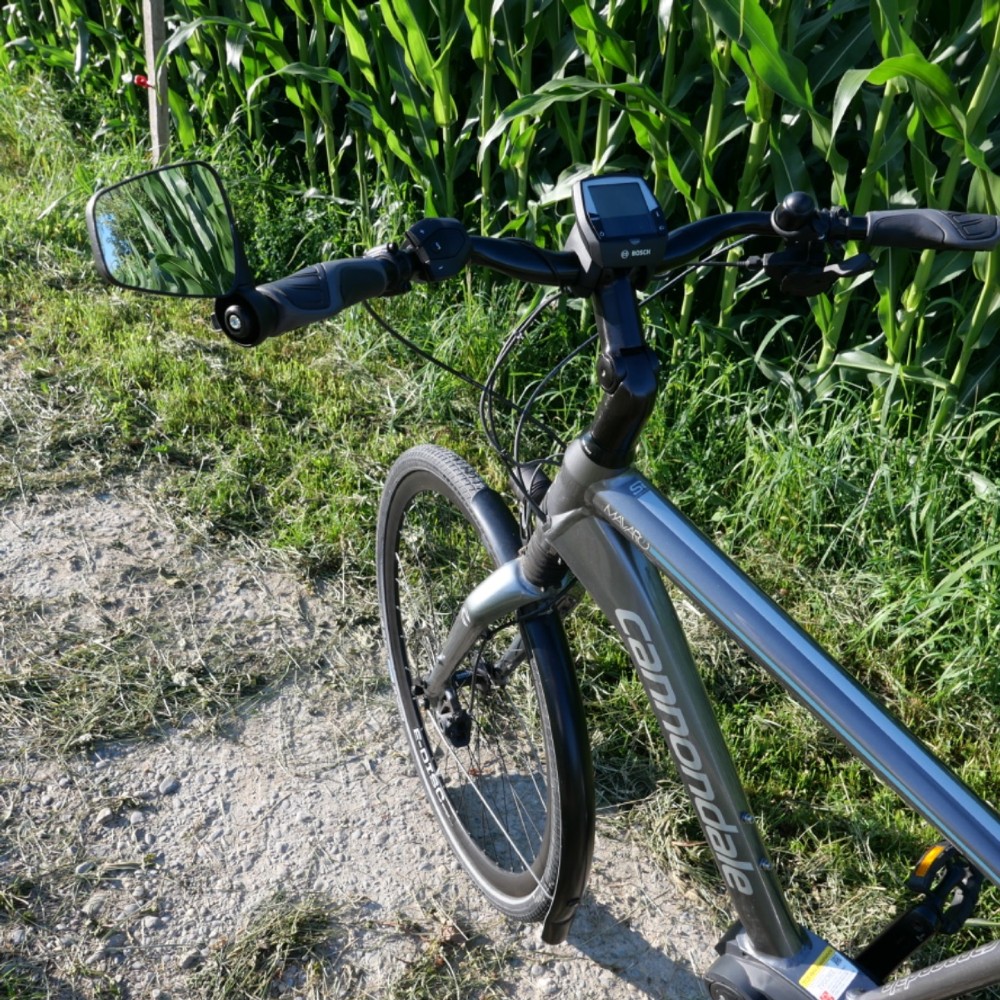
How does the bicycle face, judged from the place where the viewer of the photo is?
facing away from the viewer and to the left of the viewer
